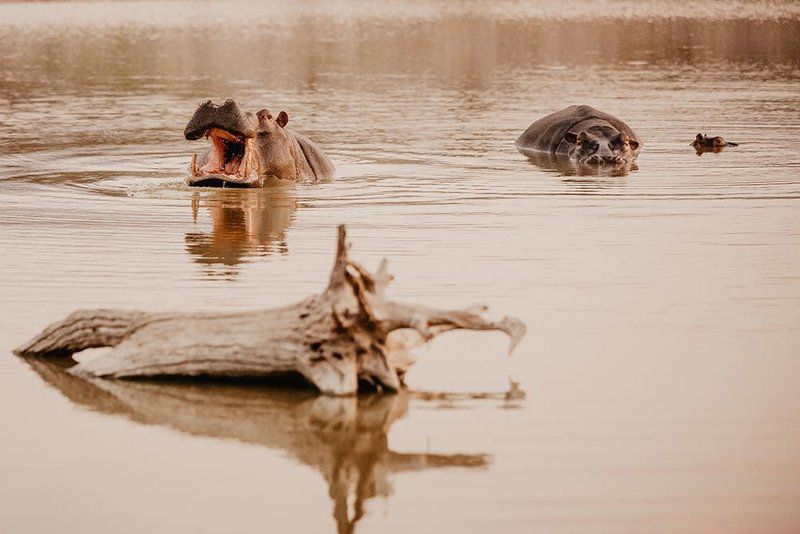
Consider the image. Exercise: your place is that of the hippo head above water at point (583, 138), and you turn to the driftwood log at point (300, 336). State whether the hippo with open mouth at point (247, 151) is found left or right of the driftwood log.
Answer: right

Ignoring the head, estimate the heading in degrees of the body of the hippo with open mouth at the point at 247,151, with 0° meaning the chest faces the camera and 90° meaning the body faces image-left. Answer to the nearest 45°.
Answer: approximately 45°

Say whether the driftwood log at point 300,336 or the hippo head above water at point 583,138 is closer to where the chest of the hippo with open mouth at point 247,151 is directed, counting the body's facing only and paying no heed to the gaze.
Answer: the driftwood log

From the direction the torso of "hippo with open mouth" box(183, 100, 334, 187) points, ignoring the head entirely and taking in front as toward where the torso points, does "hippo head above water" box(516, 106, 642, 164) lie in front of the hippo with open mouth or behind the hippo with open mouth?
behind

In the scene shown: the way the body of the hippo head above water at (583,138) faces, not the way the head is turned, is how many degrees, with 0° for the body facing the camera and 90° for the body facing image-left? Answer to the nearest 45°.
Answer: approximately 0°

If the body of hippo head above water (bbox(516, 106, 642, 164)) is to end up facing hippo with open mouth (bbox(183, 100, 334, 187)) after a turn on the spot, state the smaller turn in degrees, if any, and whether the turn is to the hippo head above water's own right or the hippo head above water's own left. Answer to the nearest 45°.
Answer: approximately 45° to the hippo head above water's own right
